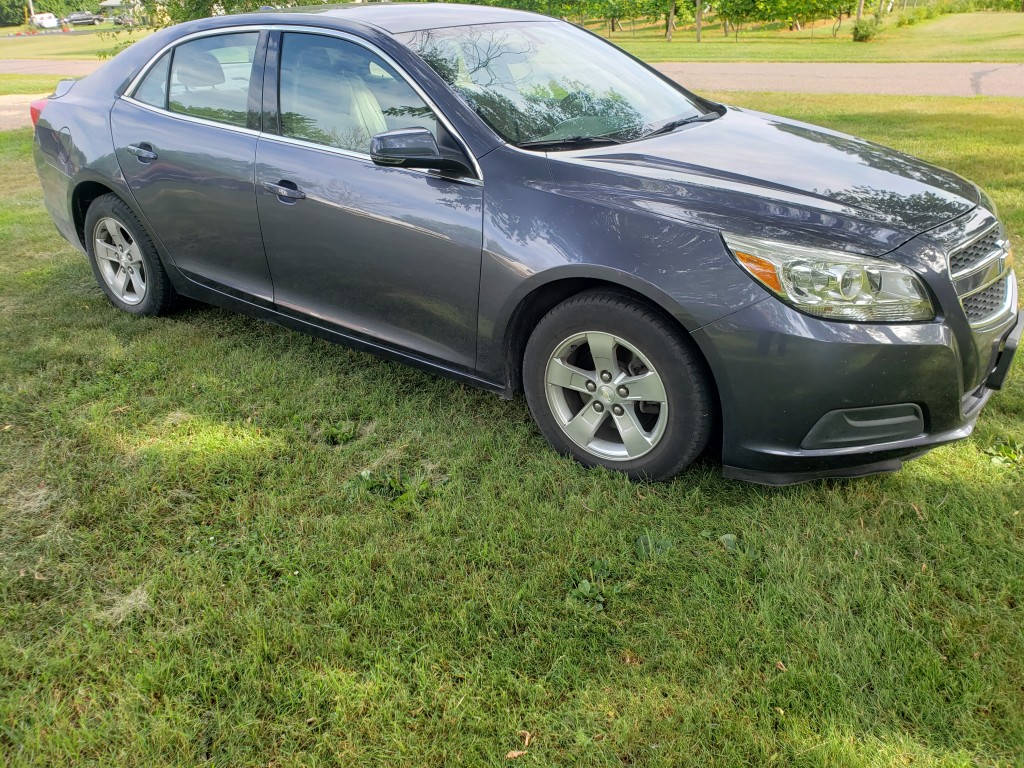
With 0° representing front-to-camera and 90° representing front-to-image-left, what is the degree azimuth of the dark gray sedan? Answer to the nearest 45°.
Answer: approximately 315°
